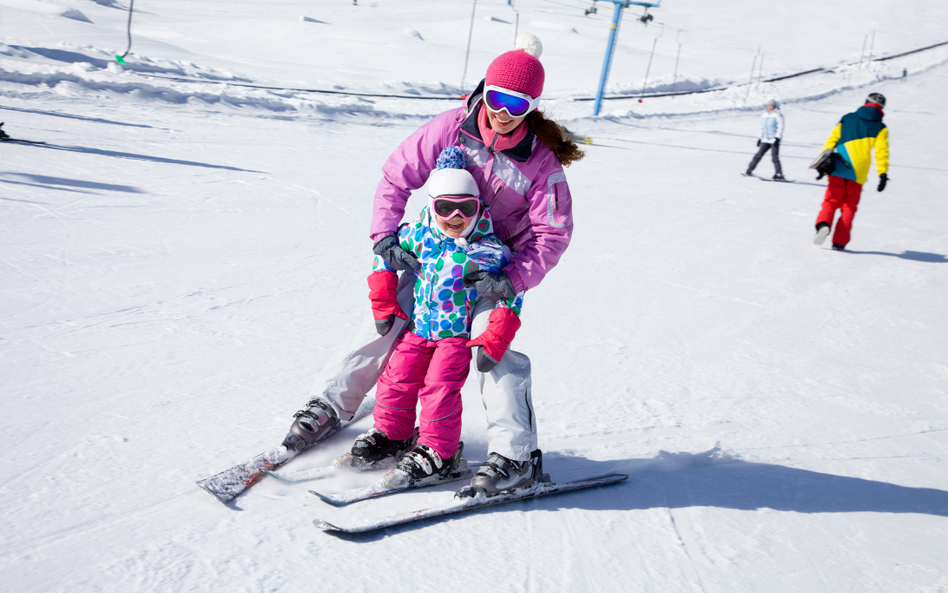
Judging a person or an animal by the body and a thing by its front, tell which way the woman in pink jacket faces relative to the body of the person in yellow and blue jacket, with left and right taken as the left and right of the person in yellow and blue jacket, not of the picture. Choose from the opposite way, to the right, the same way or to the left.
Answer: the opposite way

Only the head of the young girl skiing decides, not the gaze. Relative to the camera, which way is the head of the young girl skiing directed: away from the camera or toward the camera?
toward the camera

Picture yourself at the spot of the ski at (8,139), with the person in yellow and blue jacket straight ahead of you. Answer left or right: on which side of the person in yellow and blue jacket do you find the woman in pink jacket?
right

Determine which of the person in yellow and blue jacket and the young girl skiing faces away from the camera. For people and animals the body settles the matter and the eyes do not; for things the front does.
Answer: the person in yellow and blue jacket

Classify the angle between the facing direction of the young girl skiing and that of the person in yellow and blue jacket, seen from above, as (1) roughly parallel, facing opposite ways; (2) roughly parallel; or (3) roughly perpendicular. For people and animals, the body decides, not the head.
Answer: roughly parallel, facing opposite ways

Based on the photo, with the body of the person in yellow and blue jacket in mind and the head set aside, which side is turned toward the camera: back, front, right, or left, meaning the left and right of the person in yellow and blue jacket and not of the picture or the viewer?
back

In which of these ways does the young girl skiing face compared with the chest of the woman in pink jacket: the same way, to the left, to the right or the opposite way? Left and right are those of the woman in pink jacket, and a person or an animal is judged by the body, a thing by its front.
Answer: the same way

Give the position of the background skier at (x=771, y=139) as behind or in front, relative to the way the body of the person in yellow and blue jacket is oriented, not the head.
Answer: in front

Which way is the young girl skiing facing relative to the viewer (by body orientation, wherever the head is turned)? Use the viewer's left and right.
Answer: facing the viewer and to the left of the viewer

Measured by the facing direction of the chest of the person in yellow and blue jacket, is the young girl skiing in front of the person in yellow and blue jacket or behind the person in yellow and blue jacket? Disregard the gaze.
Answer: behind

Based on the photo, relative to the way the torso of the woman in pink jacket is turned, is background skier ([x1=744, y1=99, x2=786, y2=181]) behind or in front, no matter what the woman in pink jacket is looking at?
behind

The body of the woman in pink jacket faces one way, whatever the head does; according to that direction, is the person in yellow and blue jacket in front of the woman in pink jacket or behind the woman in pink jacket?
behind

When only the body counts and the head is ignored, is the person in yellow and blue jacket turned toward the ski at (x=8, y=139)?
no
